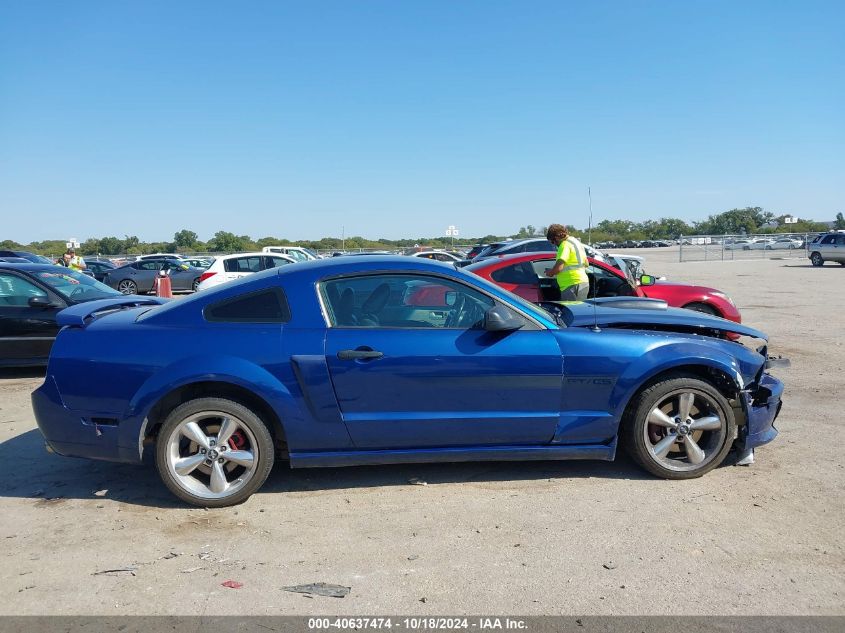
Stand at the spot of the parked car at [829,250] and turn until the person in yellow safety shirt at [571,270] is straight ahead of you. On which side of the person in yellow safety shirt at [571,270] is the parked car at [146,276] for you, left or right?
right

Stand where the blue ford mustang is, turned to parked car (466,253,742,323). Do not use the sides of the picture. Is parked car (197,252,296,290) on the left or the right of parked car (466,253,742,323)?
left

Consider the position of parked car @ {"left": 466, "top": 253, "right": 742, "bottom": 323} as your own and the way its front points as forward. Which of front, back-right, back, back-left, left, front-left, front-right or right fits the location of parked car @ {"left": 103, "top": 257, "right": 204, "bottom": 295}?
back-left

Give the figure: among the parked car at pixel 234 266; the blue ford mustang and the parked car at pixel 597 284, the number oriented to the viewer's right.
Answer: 3

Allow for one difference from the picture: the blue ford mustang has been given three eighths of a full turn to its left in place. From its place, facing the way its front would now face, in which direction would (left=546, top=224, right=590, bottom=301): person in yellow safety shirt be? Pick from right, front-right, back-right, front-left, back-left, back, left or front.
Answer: right

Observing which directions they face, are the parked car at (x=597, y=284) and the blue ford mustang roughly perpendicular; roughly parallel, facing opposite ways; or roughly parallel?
roughly parallel

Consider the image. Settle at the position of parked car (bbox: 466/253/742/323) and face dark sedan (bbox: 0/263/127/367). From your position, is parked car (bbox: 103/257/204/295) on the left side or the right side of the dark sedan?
right

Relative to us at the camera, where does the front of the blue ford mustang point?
facing to the right of the viewer

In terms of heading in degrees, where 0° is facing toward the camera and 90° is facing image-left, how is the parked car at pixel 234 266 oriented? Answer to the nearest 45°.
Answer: approximately 270°

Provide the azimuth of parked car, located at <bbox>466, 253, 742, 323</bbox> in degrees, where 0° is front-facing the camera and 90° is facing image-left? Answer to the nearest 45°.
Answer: approximately 270°

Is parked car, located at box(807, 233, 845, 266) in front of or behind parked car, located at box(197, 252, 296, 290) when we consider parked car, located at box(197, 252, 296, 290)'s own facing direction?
in front

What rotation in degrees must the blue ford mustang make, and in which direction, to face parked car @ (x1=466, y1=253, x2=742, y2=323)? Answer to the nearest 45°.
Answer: approximately 45° to its left

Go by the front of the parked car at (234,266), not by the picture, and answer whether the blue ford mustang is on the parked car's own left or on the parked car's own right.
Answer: on the parked car's own right

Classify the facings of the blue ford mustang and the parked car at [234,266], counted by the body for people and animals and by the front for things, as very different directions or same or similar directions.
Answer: same or similar directions

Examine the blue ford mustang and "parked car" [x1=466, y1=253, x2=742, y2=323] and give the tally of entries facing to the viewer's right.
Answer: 2
